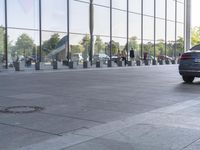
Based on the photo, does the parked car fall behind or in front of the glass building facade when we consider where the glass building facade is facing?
in front

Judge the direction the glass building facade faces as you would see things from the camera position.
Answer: facing the viewer and to the right of the viewer
